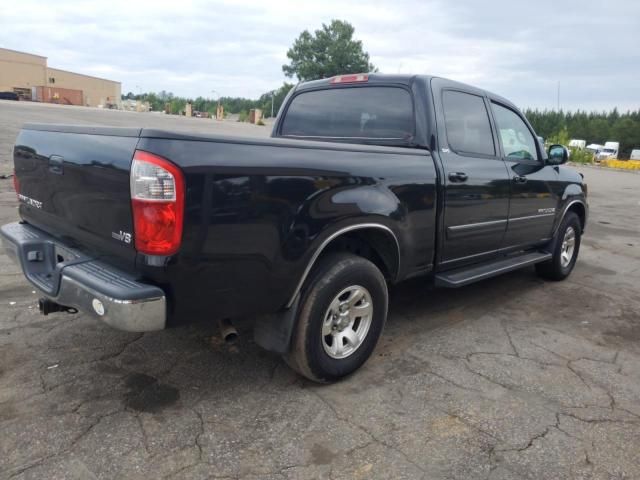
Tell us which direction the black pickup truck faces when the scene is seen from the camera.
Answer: facing away from the viewer and to the right of the viewer
